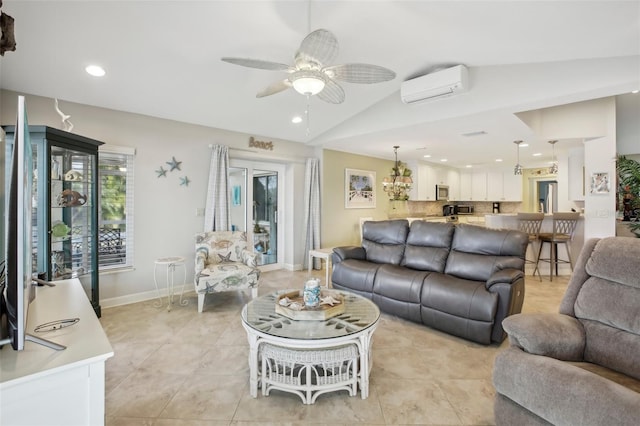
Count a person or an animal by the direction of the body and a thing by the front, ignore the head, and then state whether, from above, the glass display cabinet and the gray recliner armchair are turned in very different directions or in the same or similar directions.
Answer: very different directions

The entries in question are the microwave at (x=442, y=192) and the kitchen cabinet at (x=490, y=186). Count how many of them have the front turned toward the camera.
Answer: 2

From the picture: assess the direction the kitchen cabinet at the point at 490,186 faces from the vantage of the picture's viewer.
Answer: facing the viewer

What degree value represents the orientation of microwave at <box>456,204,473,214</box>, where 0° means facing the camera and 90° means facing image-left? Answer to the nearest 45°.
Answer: approximately 45°

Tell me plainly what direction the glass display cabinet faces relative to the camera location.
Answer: facing the viewer and to the right of the viewer

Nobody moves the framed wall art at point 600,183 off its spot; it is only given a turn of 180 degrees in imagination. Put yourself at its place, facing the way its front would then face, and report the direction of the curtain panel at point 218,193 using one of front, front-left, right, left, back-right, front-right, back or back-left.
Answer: back-left

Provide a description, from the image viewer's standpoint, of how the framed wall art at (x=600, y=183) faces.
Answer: facing the viewer

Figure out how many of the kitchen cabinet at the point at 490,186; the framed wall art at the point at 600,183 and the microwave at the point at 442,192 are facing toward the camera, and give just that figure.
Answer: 3

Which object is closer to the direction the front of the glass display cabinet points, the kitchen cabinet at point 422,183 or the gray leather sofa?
the gray leather sofa

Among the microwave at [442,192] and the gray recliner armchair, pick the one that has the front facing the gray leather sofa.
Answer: the microwave

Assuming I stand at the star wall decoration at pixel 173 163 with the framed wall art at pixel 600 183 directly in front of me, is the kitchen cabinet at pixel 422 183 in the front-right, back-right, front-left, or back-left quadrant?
front-left

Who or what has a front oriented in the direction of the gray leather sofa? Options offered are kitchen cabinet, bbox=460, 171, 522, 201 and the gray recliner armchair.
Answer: the kitchen cabinet

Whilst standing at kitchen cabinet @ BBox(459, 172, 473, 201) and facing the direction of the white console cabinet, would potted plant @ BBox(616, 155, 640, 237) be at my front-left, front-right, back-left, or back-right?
front-left
